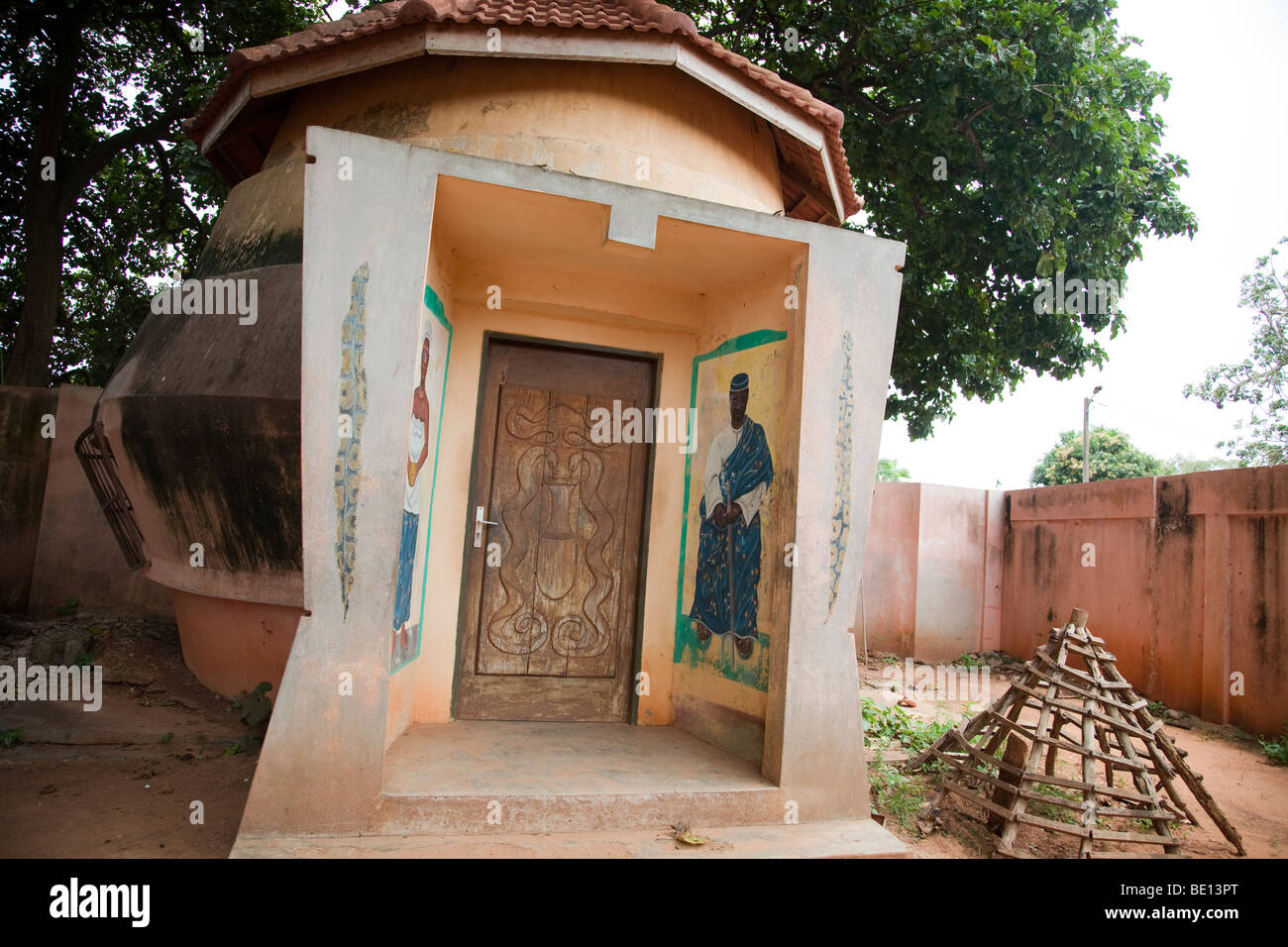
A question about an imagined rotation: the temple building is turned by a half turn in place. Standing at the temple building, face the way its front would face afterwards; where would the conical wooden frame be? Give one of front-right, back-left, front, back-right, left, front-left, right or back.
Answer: right

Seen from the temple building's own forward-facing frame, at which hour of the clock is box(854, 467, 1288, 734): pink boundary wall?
The pink boundary wall is roughly at 8 o'clock from the temple building.

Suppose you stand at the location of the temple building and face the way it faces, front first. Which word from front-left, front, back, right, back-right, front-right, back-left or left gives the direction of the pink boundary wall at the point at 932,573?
back-left

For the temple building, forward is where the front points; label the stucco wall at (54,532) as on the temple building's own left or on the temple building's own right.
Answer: on the temple building's own right

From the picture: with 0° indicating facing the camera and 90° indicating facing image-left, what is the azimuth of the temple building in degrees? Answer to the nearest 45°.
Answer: approximately 0°

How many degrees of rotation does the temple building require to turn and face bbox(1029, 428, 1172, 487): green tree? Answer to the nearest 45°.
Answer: approximately 135° to its left

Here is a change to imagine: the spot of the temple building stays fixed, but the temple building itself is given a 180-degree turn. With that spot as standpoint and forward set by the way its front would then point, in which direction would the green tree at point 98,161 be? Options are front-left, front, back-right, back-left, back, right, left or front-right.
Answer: front-left
